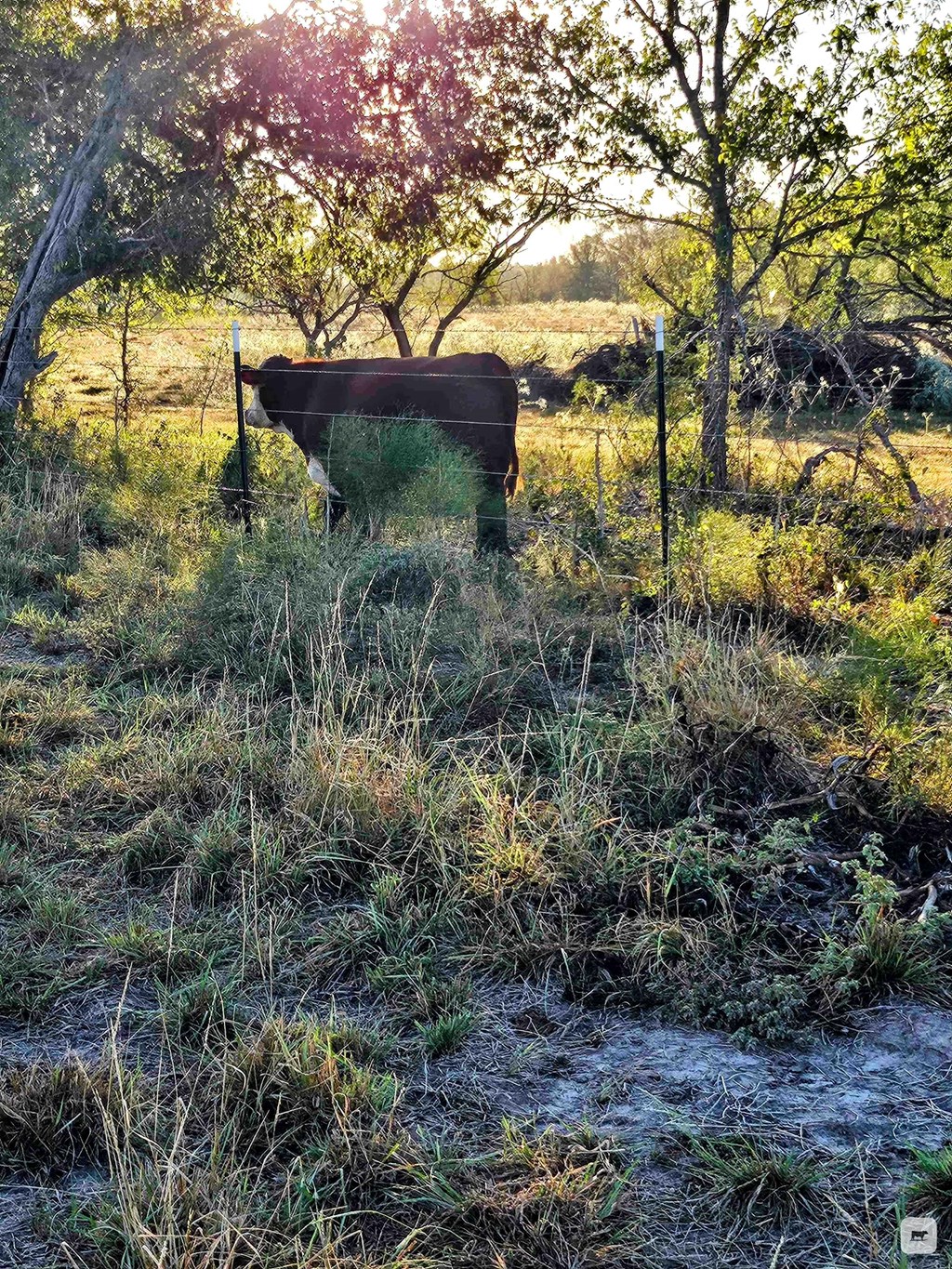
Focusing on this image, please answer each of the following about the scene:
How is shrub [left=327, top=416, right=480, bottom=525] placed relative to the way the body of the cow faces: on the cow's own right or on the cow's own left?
on the cow's own left

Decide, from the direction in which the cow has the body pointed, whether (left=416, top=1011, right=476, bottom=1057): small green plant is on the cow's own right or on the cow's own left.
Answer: on the cow's own left

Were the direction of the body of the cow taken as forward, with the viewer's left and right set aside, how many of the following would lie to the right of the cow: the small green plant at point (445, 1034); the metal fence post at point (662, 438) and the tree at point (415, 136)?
1

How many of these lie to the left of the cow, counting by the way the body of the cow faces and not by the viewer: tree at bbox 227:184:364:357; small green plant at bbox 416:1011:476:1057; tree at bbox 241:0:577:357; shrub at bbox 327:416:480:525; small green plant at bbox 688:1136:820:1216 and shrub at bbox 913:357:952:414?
3

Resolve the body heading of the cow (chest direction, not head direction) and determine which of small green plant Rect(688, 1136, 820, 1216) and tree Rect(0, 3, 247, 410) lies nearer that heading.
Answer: the tree

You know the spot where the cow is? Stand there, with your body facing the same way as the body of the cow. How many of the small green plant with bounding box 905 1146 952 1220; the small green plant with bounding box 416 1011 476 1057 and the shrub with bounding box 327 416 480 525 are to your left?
3

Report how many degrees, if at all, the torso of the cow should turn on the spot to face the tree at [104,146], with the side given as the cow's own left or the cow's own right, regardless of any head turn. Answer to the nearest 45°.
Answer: approximately 45° to the cow's own right

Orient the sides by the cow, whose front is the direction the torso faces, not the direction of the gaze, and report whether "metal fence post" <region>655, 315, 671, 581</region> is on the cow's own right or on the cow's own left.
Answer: on the cow's own left

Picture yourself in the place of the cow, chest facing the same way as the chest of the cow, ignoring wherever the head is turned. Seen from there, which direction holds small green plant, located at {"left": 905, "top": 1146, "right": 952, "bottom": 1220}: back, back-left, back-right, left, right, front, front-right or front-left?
left

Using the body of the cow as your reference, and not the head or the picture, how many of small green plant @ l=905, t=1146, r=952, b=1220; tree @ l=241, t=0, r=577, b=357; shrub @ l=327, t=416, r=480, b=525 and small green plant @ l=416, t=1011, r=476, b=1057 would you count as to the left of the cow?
3

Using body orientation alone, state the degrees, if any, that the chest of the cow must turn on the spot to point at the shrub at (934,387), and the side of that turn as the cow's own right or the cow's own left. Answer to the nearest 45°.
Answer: approximately 135° to the cow's own right

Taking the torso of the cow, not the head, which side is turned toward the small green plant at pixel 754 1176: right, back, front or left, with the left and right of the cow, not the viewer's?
left

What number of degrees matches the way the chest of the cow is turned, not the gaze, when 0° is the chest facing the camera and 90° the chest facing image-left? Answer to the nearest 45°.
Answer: approximately 90°

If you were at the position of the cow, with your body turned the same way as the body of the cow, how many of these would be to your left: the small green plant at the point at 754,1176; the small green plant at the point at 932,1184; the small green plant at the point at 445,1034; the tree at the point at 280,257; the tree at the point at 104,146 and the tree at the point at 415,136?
3
